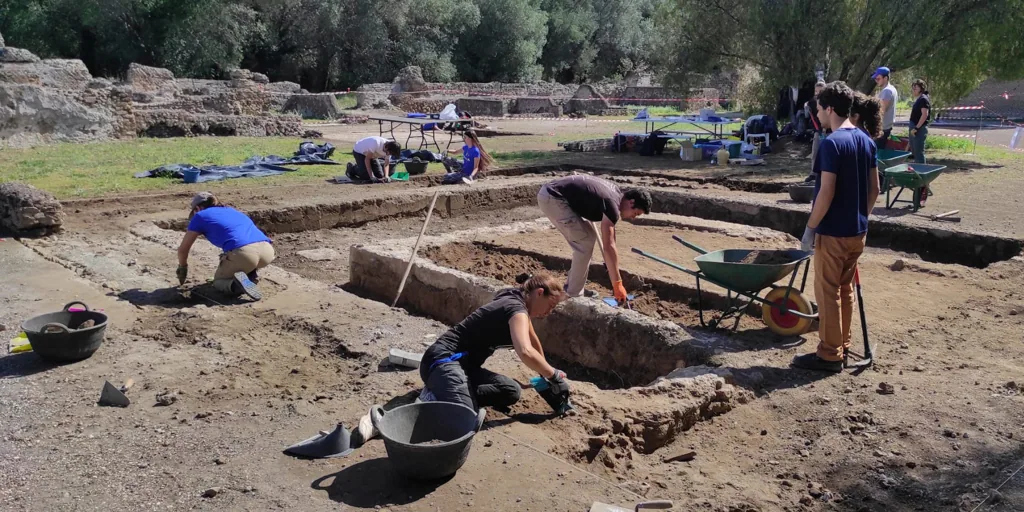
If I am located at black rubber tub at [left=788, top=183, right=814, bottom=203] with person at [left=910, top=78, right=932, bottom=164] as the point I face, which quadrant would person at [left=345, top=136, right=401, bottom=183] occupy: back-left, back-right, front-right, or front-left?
back-left

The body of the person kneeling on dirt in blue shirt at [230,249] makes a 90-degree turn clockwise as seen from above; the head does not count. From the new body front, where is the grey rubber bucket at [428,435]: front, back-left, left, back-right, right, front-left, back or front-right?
back-right

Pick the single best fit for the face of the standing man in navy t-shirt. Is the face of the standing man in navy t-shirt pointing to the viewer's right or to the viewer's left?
to the viewer's left

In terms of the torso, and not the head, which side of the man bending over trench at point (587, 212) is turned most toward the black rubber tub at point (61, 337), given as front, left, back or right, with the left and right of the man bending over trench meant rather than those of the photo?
back

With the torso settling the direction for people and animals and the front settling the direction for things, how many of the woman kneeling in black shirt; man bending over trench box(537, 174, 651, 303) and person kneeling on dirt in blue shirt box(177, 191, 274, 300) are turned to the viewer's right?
2

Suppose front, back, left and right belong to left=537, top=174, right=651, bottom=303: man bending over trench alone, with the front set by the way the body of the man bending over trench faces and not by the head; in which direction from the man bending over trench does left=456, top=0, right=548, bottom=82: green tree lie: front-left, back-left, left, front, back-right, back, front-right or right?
left

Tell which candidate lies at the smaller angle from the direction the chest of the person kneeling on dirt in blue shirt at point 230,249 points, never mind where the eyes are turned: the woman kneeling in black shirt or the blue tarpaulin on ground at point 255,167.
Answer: the blue tarpaulin on ground

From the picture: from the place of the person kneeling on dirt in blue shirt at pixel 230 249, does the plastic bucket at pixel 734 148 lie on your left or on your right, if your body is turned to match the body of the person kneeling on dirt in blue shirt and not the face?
on your right

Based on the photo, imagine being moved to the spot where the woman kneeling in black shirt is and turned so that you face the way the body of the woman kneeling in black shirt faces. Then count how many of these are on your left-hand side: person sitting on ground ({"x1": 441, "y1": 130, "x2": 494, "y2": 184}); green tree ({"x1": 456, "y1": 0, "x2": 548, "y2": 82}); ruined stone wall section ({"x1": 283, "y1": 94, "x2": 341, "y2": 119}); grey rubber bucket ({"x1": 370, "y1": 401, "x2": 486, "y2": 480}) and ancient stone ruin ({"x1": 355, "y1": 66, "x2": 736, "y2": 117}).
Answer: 4

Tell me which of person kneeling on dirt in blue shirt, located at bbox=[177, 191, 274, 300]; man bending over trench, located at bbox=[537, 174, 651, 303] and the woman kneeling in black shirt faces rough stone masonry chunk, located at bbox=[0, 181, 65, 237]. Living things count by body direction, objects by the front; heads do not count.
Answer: person kneeling on dirt in blue shirt, located at bbox=[177, 191, 274, 300]

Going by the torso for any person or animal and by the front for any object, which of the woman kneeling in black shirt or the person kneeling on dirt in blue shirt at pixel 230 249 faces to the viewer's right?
the woman kneeling in black shirt

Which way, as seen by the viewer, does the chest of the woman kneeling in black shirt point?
to the viewer's right

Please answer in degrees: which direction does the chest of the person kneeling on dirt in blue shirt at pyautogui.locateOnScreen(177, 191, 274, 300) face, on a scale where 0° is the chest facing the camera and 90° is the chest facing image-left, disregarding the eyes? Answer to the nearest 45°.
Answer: approximately 135°

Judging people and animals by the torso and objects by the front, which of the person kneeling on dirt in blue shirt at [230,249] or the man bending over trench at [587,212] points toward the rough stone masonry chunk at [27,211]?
the person kneeling on dirt in blue shirt at [230,249]

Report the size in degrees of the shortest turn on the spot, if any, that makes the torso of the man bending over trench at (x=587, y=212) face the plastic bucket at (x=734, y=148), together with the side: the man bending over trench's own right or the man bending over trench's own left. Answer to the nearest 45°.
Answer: approximately 90° to the man bending over trench's own left

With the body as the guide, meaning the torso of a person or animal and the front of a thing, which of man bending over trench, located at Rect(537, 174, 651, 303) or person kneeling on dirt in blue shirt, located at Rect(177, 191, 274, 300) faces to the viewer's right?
man bending over trench, located at Rect(537, 174, 651, 303)

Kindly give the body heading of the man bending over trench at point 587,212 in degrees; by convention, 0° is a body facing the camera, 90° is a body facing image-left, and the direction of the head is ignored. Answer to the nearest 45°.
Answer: approximately 270°
